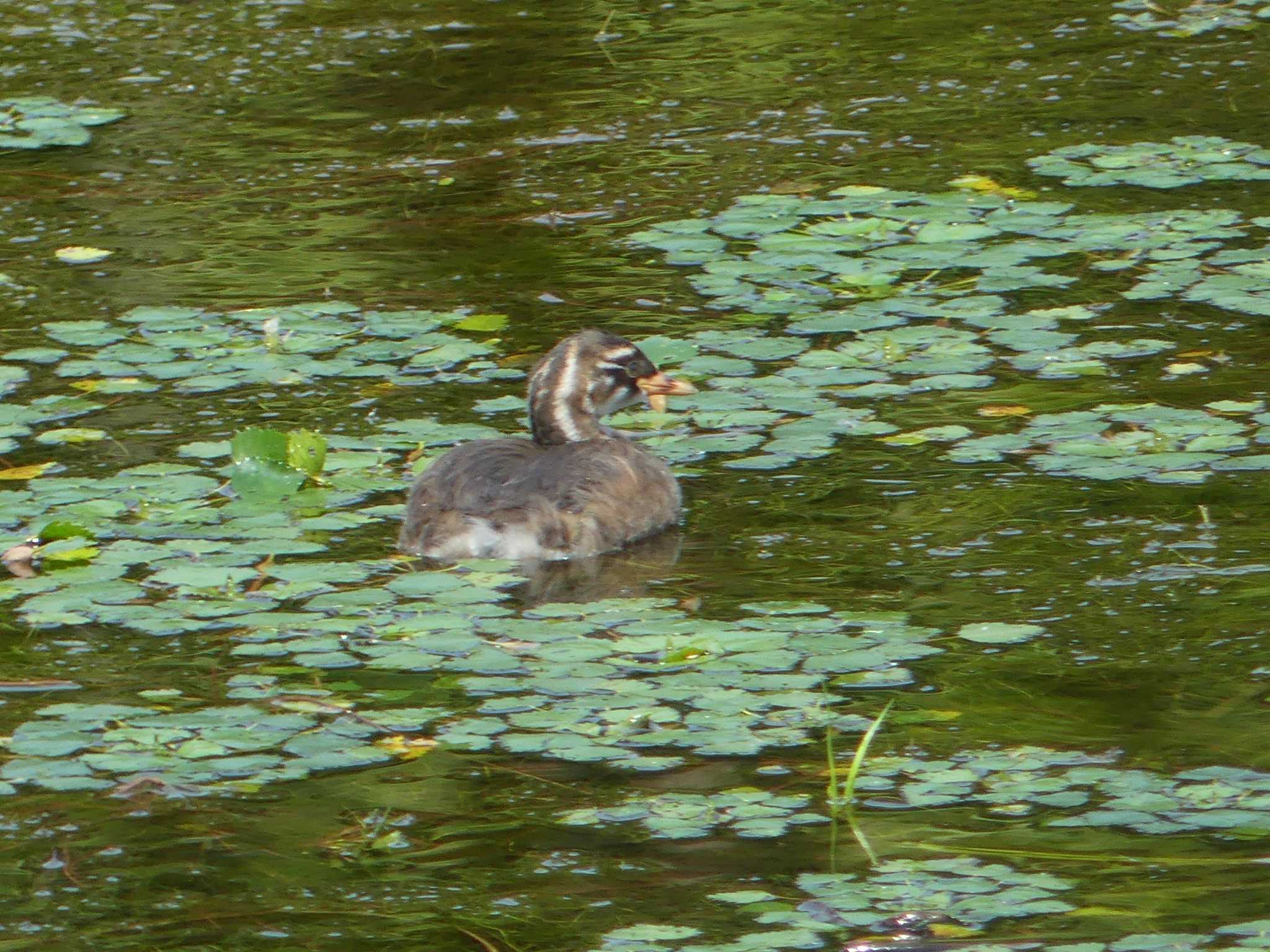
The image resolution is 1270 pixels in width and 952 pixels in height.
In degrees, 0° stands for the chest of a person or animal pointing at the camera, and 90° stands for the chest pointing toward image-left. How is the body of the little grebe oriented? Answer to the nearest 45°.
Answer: approximately 270°
